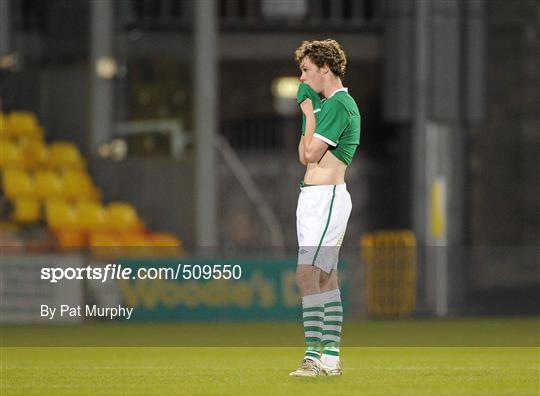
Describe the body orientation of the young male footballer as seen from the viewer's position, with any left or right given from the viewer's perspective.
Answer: facing to the left of the viewer

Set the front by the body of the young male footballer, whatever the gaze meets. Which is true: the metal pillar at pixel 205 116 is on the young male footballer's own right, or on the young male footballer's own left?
on the young male footballer's own right

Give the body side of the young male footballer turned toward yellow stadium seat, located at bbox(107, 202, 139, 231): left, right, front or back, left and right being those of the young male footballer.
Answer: right

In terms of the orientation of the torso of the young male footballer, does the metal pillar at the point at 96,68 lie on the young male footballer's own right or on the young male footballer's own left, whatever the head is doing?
on the young male footballer's own right

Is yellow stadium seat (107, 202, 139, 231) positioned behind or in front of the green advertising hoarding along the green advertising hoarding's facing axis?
behind

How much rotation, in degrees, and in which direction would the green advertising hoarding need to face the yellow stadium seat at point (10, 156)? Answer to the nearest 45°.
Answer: approximately 135° to its right
